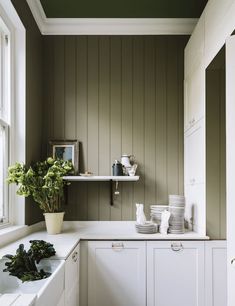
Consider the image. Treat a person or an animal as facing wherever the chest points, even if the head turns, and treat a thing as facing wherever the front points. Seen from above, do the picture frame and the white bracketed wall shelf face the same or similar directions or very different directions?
same or similar directions

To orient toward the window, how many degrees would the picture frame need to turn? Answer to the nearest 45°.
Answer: approximately 45° to its right

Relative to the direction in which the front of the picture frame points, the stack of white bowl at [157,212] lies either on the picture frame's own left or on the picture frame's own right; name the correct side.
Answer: on the picture frame's own left

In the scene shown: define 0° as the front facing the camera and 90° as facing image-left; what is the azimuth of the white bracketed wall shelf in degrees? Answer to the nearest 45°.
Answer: approximately 0°

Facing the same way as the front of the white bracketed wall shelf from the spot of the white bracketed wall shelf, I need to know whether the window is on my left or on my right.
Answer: on my right

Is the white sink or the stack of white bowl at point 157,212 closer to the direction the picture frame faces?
the white sink

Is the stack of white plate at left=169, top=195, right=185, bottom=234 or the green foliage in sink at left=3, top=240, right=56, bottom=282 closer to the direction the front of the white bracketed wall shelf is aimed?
the green foliage in sink

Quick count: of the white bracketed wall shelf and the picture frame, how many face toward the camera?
2

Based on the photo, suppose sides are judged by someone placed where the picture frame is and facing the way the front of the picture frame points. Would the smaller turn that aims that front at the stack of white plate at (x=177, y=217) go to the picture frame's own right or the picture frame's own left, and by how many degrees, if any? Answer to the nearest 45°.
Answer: approximately 45° to the picture frame's own left

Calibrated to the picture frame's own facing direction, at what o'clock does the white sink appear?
The white sink is roughly at 12 o'clock from the picture frame.

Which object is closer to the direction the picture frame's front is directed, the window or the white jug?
the window

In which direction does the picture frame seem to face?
toward the camera

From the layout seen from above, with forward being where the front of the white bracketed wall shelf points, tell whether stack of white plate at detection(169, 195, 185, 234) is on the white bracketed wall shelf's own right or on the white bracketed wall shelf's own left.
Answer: on the white bracketed wall shelf's own left
